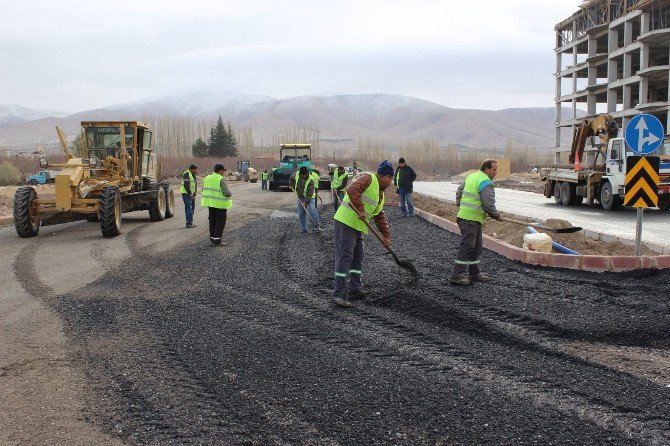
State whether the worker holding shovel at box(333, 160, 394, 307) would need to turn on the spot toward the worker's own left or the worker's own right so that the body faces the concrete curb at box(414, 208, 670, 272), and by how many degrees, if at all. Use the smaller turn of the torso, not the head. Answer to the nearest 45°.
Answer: approximately 45° to the worker's own left

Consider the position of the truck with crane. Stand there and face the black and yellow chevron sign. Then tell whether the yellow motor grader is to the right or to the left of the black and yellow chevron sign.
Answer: right

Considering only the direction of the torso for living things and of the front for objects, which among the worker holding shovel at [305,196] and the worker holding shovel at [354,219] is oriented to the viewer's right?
the worker holding shovel at [354,219]

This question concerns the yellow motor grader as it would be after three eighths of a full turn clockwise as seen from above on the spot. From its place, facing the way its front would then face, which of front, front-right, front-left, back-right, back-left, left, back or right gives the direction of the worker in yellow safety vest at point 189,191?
right

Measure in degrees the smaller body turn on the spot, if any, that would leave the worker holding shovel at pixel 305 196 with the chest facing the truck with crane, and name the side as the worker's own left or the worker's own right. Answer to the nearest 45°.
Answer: approximately 135° to the worker's own left

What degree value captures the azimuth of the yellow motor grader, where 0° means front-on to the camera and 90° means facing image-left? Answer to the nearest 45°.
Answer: approximately 45°

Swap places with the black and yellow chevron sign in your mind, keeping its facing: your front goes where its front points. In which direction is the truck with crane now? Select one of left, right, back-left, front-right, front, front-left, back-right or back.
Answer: back

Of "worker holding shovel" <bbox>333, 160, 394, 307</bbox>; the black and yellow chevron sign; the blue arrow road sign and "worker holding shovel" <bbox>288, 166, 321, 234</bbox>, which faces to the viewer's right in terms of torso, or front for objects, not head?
"worker holding shovel" <bbox>333, 160, 394, 307</bbox>
